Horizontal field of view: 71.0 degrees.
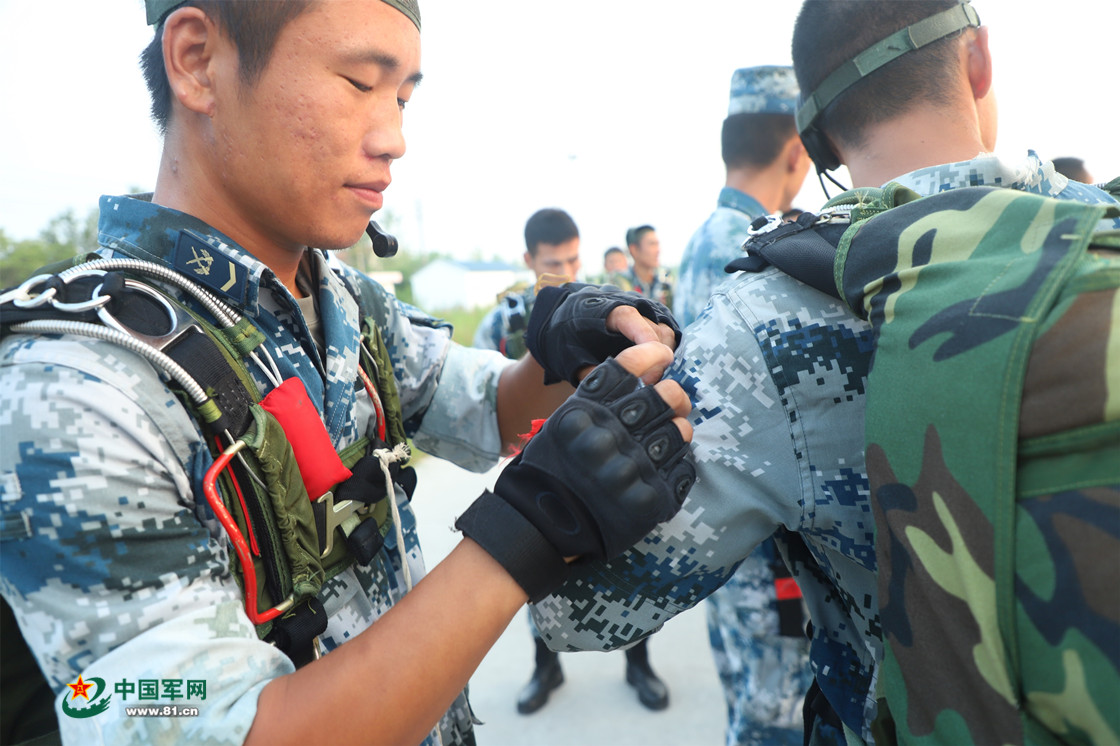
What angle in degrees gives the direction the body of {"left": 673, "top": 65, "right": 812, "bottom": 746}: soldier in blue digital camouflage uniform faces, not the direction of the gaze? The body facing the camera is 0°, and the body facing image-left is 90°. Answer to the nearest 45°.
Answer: approximately 225°

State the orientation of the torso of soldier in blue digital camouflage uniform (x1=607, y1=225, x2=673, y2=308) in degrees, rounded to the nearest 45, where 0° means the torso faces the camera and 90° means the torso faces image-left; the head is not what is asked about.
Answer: approximately 315°

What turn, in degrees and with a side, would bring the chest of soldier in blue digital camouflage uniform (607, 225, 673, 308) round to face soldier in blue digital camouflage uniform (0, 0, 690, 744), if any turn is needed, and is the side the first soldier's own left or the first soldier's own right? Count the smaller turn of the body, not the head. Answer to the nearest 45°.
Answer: approximately 45° to the first soldier's own right

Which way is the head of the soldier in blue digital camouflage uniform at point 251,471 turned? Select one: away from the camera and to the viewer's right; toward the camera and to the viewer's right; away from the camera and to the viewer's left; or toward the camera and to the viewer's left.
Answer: toward the camera and to the viewer's right

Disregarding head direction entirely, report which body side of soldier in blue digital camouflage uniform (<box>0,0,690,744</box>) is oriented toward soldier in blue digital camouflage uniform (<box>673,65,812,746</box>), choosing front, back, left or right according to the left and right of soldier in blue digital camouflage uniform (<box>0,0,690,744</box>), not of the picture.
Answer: left

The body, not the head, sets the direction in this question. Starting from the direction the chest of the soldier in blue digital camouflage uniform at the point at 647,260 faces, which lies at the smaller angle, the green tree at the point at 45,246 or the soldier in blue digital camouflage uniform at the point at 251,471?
the soldier in blue digital camouflage uniform

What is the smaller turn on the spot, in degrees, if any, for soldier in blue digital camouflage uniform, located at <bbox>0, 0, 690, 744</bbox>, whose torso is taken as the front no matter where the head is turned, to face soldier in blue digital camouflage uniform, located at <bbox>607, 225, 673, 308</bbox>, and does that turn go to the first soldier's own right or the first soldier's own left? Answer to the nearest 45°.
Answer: approximately 90° to the first soldier's own left

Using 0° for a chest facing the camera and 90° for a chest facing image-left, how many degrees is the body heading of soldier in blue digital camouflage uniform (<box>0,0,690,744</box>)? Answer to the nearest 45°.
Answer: approximately 315°

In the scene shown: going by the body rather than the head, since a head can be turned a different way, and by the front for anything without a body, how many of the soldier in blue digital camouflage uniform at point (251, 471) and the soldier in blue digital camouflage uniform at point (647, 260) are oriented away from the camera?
0
